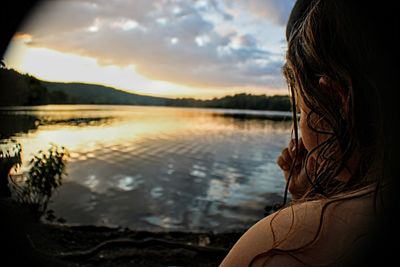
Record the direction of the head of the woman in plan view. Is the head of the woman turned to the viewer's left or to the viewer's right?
to the viewer's left

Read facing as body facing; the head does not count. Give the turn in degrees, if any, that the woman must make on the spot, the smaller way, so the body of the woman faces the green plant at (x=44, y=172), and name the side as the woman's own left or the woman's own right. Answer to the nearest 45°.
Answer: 0° — they already face it

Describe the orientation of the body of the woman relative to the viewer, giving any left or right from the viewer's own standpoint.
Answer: facing away from the viewer and to the left of the viewer
